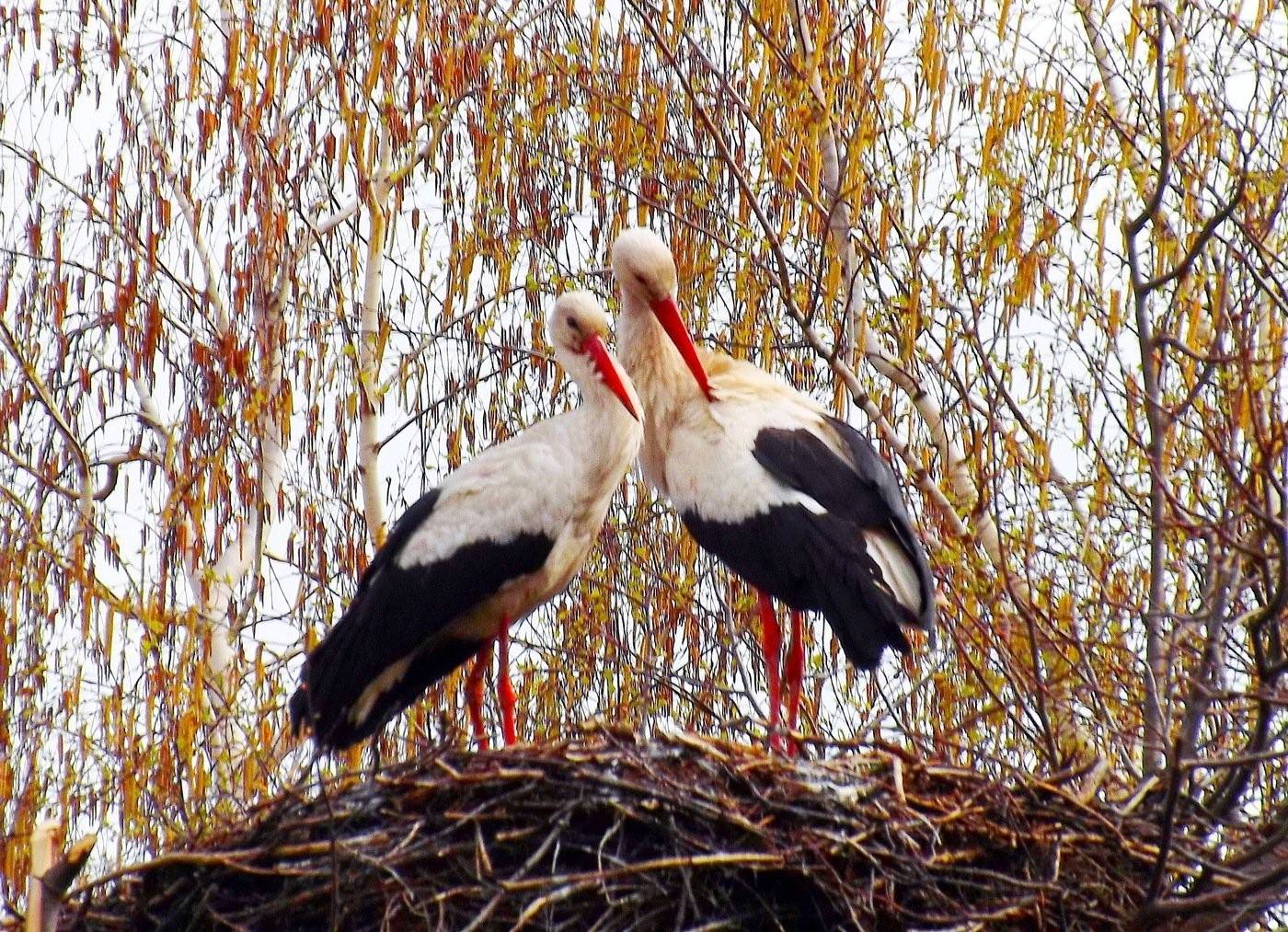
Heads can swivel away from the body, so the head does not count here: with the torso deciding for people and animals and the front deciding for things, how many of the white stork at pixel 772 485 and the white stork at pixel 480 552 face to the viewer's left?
1

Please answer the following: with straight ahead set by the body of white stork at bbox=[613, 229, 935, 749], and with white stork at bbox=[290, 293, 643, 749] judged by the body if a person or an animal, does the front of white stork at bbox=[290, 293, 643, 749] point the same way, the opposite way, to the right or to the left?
the opposite way

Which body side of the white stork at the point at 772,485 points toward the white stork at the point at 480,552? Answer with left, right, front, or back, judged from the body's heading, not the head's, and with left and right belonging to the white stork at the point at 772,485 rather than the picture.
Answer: front

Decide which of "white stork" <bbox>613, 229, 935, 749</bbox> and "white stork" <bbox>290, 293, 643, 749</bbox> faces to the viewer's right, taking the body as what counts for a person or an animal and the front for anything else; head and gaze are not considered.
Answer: "white stork" <bbox>290, 293, 643, 749</bbox>

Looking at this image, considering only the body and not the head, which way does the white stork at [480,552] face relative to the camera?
to the viewer's right

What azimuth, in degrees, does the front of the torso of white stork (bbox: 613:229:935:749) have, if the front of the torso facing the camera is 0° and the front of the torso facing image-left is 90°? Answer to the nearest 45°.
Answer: approximately 90°

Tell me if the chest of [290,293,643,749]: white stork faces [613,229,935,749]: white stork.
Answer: yes
